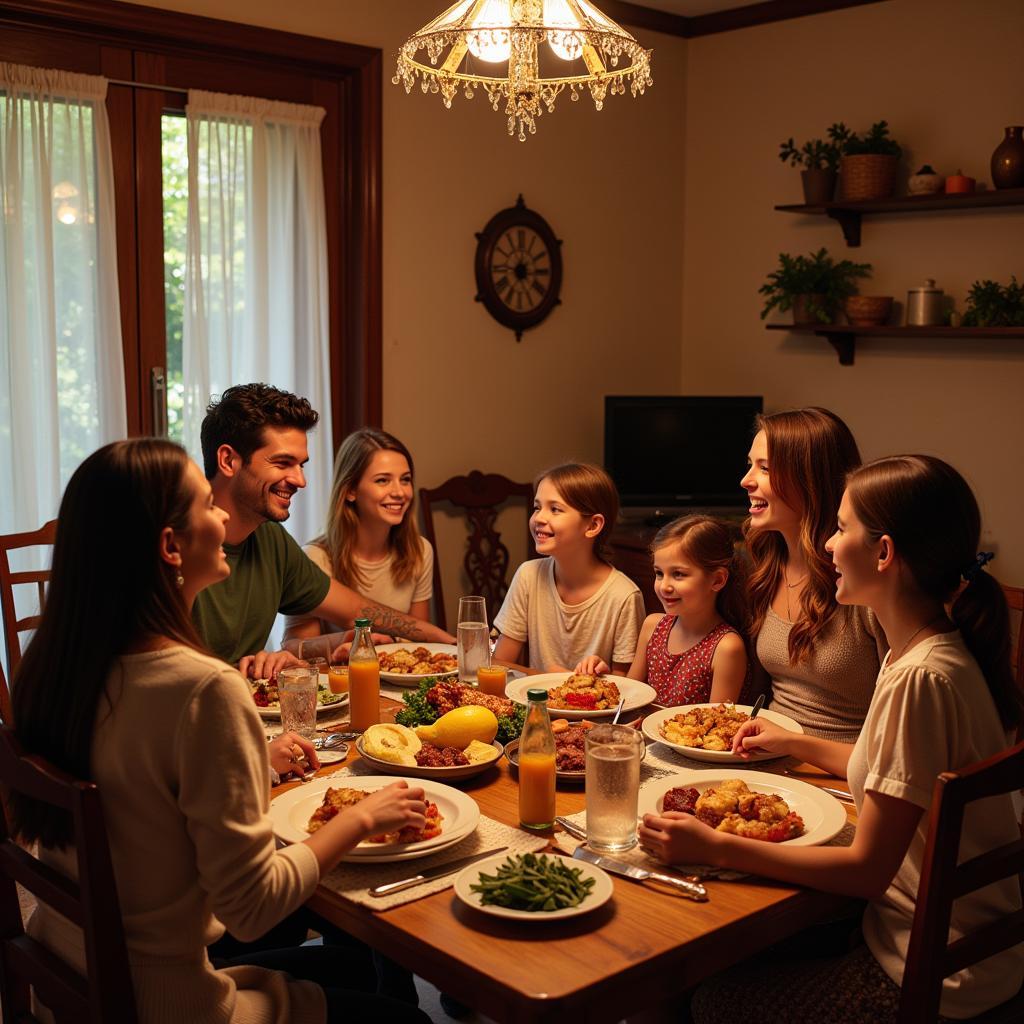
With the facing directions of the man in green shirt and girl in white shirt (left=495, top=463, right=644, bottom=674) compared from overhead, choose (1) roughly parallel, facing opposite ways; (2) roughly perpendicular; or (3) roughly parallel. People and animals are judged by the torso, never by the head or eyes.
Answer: roughly perpendicular

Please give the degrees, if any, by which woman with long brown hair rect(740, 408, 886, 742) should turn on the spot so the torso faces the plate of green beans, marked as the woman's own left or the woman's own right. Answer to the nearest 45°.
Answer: approximately 45° to the woman's own left

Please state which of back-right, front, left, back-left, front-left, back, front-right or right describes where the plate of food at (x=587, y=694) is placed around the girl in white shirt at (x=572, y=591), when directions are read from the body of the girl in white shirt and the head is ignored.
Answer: front-left

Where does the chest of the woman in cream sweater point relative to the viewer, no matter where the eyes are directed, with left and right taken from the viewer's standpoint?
facing away from the viewer and to the right of the viewer

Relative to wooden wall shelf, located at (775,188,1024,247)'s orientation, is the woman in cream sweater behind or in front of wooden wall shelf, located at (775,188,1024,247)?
in front

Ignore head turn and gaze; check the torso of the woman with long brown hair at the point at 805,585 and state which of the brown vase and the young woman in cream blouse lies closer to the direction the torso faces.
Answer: the young woman in cream blouse

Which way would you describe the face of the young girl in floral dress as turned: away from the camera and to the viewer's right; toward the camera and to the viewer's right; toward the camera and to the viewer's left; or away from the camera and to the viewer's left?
toward the camera and to the viewer's left

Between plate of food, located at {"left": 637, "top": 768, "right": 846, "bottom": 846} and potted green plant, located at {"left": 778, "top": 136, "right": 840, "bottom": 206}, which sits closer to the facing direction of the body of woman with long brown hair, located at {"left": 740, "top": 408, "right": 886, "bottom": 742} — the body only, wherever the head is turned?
the plate of food

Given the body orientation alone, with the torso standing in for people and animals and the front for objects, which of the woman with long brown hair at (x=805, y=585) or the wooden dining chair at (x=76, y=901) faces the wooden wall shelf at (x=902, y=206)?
the wooden dining chair

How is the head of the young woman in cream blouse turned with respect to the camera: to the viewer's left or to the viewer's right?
to the viewer's left

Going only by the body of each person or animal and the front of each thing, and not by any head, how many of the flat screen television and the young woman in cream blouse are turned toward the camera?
1

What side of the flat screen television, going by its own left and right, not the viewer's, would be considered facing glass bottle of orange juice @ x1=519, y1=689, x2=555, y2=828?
front
